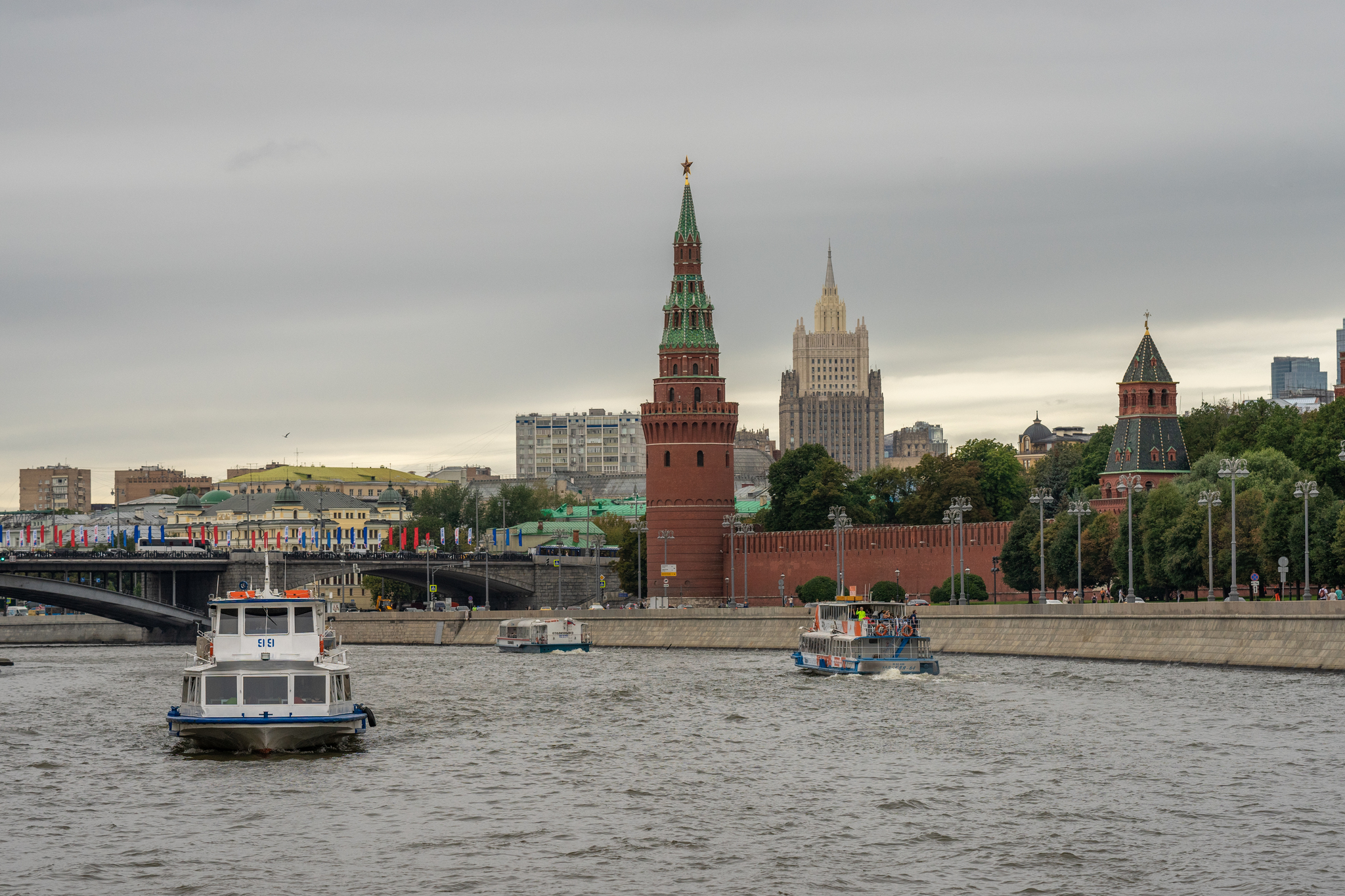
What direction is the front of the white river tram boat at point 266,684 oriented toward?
toward the camera
